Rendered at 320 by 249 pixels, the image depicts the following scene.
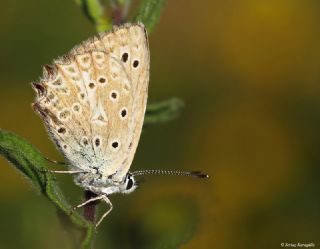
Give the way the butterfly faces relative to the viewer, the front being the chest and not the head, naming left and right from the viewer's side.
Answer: facing to the right of the viewer
